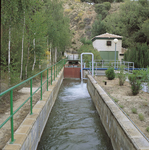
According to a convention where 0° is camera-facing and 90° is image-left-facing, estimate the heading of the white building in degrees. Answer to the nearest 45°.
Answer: approximately 0°
